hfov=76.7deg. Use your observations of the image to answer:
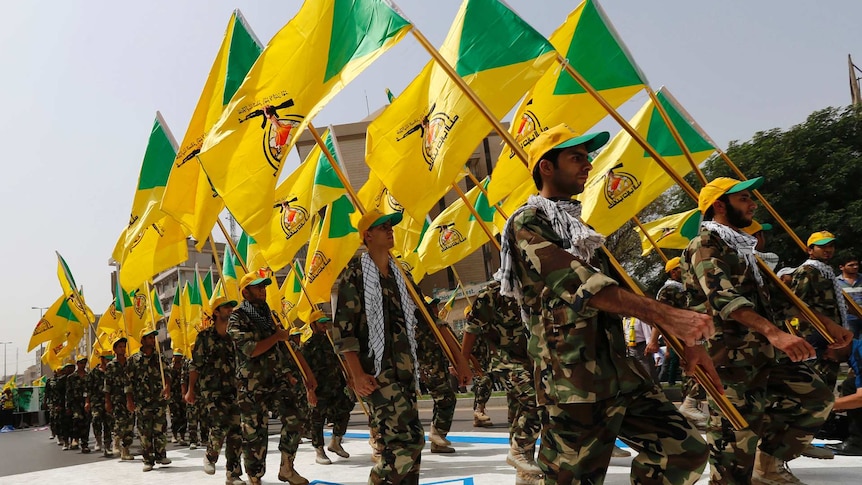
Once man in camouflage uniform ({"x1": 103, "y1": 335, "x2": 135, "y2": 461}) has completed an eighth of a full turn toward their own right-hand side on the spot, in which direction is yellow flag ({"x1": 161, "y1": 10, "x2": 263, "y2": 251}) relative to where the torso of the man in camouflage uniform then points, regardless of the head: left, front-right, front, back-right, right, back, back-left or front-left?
front

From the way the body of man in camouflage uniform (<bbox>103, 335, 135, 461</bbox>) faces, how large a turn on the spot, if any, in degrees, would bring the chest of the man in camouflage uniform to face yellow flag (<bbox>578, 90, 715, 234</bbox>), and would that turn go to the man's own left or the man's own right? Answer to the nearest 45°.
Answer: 0° — they already face it

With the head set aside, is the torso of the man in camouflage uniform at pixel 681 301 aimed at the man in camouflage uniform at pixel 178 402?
no

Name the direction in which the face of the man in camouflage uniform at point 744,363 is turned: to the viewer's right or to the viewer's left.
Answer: to the viewer's right

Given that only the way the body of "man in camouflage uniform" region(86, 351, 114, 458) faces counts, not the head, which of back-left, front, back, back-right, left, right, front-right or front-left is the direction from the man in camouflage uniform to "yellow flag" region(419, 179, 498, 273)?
front

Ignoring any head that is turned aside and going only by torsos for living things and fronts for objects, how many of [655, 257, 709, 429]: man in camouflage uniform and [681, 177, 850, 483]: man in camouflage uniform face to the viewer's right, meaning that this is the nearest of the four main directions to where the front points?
2

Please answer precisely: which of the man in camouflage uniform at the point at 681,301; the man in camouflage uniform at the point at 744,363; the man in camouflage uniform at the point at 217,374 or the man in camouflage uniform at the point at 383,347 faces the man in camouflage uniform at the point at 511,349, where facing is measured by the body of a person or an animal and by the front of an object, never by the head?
the man in camouflage uniform at the point at 217,374

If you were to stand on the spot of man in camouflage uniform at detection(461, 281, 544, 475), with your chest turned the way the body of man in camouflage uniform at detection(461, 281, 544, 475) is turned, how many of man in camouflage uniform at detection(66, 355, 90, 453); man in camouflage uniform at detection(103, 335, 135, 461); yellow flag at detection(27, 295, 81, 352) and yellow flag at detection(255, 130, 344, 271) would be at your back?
4

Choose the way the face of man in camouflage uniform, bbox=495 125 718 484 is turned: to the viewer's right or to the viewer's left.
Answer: to the viewer's right

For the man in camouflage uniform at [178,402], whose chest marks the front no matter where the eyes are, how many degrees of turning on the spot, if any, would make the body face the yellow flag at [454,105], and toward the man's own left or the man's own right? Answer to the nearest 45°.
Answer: approximately 45° to the man's own right

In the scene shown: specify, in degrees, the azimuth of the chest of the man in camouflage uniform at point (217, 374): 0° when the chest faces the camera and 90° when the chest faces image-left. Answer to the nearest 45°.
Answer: approximately 315°

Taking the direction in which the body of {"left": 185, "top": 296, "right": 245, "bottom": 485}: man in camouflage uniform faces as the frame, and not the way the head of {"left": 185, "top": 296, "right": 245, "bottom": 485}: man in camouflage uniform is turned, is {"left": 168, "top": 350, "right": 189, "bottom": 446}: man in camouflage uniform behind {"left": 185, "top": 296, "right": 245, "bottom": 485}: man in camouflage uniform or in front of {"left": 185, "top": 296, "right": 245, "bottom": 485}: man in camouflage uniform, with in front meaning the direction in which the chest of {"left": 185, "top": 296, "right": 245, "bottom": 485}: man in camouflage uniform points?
behind

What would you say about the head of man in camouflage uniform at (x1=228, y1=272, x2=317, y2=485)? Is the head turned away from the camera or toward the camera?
toward the camera

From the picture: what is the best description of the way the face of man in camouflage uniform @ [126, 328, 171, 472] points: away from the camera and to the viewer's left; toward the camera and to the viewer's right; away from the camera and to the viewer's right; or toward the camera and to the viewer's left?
toward the camera and to the viewer's right

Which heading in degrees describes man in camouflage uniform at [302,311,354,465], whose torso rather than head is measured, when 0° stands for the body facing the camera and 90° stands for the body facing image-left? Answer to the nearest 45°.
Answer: approximately 315°

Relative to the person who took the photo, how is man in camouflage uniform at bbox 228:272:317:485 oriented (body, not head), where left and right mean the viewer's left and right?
facing the viewer and to the right of the viewer

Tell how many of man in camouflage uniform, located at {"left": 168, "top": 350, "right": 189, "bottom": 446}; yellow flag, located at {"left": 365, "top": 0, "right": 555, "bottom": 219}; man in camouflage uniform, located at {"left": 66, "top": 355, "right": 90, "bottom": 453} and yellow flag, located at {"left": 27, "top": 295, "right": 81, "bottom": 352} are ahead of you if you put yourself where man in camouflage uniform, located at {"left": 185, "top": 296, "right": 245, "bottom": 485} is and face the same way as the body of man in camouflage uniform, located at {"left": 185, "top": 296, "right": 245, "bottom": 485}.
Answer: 1

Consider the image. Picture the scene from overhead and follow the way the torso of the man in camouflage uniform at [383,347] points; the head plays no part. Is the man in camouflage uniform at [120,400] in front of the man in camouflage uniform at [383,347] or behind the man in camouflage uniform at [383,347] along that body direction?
behind

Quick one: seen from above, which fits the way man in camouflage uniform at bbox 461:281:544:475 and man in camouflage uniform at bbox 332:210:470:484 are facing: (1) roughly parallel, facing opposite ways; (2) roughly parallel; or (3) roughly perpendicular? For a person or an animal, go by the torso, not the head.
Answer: roughly parallel
